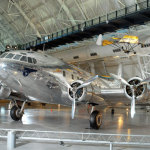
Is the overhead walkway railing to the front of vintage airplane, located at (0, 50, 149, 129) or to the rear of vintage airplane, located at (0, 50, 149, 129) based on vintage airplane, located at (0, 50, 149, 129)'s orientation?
to the rear

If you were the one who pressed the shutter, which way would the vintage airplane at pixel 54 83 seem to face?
facing the viewer and to the left of the viewer
